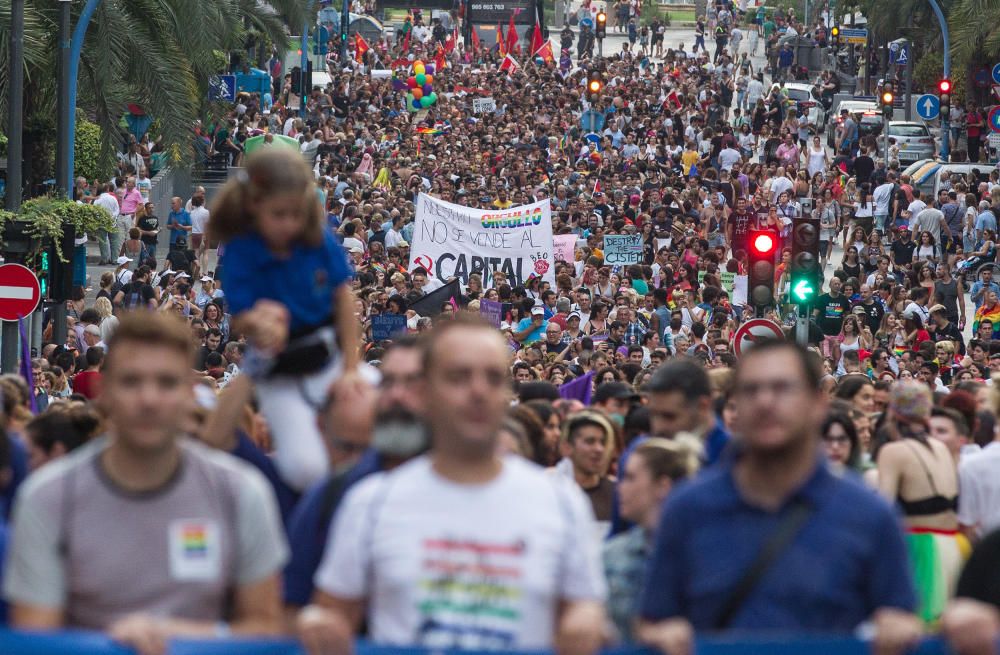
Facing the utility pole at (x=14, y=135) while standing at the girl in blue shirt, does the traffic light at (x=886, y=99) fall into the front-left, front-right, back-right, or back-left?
front-right

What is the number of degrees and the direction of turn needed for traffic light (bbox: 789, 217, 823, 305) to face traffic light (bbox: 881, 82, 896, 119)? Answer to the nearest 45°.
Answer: approximately 180°

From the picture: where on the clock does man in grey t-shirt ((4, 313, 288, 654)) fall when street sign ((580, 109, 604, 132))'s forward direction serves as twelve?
The man in grey t-shirt is roughly at 12 o'clock from the street sign.

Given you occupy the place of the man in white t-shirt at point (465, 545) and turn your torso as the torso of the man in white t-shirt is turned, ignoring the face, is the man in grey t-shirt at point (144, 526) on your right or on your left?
on your right

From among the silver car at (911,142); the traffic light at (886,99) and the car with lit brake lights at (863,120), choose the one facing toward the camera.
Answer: the traffic light

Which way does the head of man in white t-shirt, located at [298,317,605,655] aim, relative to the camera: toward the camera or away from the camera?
toward the camera

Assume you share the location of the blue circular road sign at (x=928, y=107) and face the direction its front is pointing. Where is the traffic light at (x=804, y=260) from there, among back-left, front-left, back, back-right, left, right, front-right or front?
front

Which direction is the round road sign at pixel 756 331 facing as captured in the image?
toward the camera

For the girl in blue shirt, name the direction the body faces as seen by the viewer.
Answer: toward the camera

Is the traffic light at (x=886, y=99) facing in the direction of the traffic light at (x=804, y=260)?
yes

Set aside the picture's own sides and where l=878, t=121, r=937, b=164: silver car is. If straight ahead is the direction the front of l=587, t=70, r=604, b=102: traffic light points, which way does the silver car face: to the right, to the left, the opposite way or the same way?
the opposite way

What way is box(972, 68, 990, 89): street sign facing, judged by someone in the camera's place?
facing the viewer

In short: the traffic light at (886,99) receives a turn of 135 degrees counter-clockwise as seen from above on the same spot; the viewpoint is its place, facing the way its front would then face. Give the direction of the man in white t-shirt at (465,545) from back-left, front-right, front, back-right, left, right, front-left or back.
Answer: back-right

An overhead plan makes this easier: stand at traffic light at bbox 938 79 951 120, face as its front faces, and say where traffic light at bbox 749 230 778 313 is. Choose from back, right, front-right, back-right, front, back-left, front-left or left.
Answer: front
